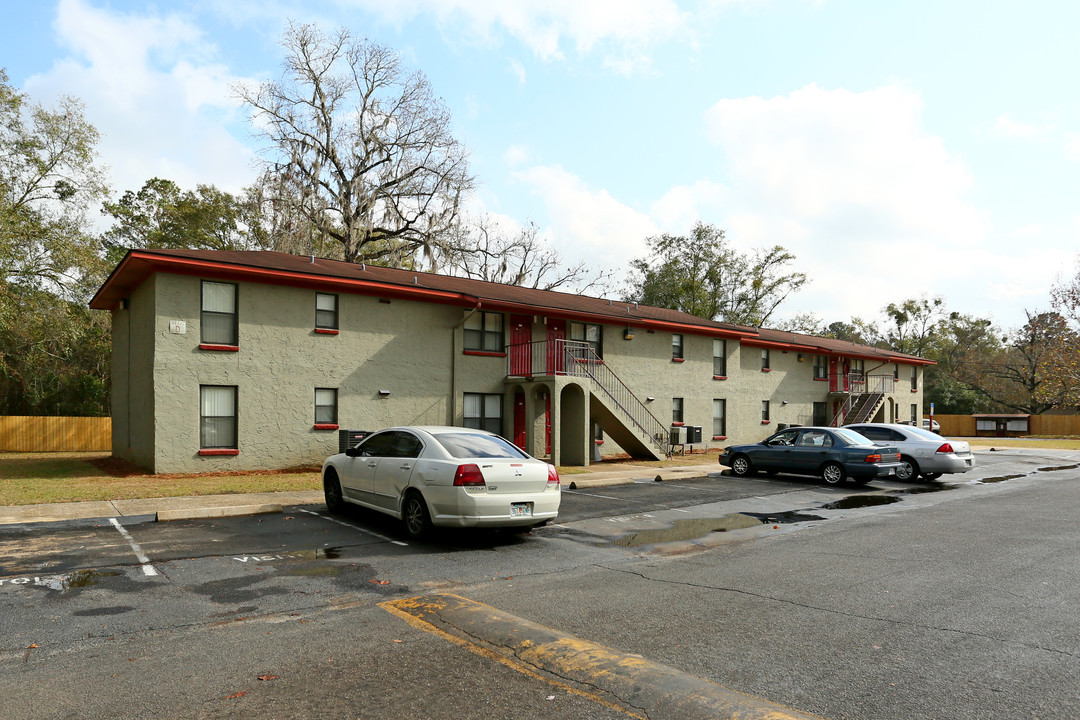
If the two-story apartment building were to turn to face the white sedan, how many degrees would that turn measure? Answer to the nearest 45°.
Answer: approximately 45° to its right

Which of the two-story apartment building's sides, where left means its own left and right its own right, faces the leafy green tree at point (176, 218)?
back

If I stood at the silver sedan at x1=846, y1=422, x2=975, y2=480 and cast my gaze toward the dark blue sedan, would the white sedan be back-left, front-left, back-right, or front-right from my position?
front-left

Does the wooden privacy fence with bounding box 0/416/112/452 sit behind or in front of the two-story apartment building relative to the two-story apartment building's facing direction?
behind

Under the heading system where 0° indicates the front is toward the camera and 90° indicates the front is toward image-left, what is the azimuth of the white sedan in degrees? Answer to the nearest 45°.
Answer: approximately 135°

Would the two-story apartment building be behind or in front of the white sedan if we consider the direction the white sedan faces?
in front

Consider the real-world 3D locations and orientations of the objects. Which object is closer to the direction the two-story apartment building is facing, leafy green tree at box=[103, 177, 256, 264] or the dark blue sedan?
the dark blue sedan

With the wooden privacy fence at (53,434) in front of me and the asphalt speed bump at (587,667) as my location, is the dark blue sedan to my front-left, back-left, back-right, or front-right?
front-right

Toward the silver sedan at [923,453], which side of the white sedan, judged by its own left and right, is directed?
right

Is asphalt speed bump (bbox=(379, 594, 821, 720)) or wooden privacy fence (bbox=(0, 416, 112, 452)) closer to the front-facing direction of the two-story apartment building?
the asphalt speed bump

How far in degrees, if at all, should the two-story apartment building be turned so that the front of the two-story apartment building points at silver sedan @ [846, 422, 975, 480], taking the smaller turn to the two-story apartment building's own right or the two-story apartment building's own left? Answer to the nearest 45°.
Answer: approximately 45° to the two-story apartment building's own left

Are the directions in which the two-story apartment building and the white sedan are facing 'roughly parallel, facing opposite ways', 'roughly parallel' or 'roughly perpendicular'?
roughly parallel, facing opposite ways
